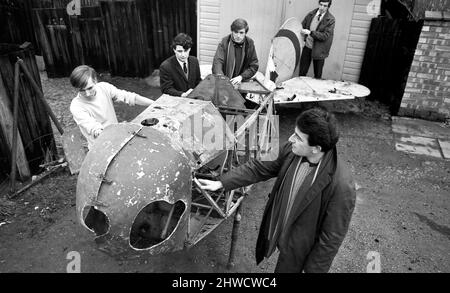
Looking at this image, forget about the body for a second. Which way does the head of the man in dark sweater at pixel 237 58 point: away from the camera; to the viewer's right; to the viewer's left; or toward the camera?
toward the camera

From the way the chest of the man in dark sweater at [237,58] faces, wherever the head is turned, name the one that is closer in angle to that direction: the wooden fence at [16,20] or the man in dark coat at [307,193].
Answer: the man in dark coat

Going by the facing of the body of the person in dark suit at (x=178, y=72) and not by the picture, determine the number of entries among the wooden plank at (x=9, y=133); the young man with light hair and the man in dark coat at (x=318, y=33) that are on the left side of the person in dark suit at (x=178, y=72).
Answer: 1

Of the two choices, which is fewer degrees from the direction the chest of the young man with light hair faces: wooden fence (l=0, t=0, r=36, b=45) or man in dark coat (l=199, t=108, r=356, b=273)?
the man in dark coat

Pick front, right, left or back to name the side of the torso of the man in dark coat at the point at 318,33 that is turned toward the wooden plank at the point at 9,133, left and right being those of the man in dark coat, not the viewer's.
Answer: front

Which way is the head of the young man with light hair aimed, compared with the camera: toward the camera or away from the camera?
toward the camera

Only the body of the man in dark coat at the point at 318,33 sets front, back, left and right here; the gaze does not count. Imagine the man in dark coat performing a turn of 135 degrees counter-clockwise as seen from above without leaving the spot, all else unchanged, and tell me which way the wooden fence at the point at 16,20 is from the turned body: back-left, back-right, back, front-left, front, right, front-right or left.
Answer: back

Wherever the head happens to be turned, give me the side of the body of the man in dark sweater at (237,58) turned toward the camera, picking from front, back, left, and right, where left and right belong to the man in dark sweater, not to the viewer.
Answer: front

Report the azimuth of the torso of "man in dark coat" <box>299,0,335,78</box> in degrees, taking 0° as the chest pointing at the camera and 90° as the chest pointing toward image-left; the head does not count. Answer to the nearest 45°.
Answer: approximately 45°

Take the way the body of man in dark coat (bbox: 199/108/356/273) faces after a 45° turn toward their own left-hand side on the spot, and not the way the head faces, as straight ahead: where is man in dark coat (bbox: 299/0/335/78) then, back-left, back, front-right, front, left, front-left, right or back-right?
back

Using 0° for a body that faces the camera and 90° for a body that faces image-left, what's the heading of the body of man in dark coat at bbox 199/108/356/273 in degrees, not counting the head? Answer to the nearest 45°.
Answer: approximately 45°

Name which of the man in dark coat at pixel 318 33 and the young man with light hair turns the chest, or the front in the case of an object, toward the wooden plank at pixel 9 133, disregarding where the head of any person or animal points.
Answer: the man in dark coat

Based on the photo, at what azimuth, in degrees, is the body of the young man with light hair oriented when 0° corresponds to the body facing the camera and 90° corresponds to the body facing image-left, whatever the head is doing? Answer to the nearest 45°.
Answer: approximately 315°
